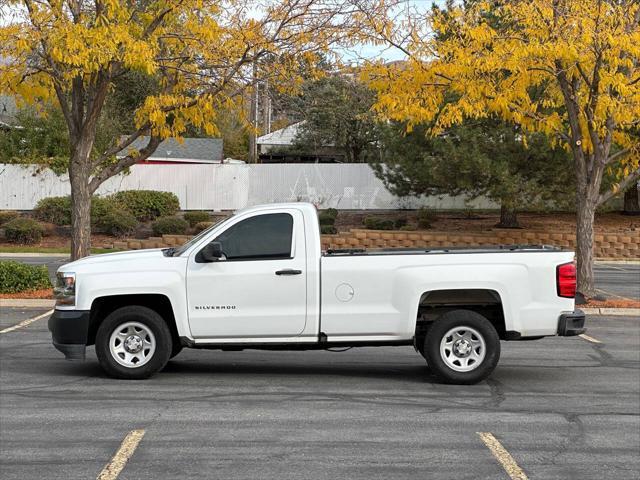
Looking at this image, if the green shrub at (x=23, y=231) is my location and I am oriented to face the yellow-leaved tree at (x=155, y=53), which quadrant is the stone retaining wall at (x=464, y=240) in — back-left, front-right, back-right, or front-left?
front-left

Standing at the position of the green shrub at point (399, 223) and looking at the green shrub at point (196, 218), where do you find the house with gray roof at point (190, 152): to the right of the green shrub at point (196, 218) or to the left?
right

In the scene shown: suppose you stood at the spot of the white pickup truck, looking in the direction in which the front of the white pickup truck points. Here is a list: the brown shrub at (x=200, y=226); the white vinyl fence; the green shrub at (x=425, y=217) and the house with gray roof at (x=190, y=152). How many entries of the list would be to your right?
4

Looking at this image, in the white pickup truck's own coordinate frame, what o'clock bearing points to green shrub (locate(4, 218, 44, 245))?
The green shrub is roughly at 2 o'clock from the white pickup truck.

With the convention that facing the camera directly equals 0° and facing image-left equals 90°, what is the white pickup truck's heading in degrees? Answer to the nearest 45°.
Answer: approximately 90°

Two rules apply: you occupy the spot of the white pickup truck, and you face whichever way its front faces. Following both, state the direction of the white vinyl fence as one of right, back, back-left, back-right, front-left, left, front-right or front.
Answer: right

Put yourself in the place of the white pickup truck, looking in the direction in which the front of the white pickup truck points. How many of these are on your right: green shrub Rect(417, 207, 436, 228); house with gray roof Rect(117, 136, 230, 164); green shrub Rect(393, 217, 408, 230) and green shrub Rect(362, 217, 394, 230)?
4

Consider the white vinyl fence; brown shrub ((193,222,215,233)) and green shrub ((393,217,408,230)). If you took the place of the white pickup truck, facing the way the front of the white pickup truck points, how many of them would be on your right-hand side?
3

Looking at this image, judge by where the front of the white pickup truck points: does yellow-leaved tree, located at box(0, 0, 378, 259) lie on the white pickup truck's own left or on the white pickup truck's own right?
on the white pickup truck's own right

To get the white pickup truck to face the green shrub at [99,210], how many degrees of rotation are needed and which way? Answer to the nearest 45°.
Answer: approximately 90° to its right

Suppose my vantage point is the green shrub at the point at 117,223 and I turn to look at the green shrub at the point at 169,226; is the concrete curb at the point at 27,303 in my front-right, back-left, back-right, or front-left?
front-right

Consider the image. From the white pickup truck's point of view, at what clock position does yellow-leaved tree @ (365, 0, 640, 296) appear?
The yellow-leaved tree is roughly at 4 o'clock from the white pickup truck.

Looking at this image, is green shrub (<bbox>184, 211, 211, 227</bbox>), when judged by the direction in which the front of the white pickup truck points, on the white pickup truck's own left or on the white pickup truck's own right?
on the white pickup truck's own right

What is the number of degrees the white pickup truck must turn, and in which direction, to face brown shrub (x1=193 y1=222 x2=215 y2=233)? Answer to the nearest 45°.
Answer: approximately 90° to its right

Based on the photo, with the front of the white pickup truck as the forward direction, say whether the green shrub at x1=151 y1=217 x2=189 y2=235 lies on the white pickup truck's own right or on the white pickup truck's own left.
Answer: on the white pickup truck's own right

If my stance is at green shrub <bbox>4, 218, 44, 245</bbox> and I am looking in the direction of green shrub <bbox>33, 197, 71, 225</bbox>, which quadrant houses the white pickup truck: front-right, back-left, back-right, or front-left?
back-right

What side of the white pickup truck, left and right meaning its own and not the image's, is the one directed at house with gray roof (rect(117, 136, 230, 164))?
right
